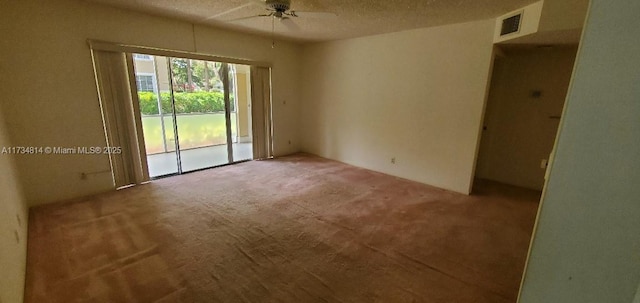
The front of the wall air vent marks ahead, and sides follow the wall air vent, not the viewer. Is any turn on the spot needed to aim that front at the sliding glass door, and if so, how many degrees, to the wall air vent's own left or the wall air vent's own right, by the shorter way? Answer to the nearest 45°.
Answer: approximately 45° to the wall air vent's own right

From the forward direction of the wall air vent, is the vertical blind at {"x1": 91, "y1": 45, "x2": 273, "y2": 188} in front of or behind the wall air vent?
in front

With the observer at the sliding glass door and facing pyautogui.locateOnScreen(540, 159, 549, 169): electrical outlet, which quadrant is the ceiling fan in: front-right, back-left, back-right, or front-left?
front-right

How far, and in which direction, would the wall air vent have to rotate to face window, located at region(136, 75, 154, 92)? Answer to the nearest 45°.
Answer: approximately 45° to its right

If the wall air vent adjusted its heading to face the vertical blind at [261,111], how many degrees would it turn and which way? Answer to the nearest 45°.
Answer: approximately 45° to its right

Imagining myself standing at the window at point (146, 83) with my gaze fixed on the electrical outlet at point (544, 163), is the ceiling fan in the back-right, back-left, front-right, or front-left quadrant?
front-right

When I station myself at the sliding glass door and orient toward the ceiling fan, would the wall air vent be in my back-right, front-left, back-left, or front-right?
front-left

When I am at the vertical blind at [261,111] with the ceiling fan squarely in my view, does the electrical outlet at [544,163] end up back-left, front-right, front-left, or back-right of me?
front-left

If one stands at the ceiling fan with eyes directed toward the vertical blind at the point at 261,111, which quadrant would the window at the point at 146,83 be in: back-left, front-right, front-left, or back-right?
front-left
